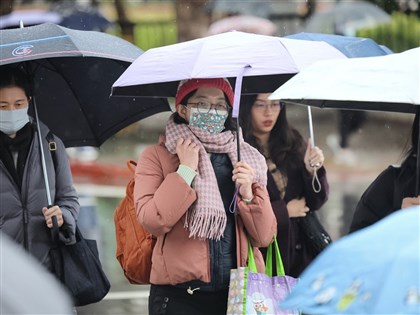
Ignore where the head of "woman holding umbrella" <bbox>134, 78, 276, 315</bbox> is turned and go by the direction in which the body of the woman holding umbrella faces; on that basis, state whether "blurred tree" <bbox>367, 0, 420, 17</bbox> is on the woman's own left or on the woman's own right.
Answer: on the woman's own left

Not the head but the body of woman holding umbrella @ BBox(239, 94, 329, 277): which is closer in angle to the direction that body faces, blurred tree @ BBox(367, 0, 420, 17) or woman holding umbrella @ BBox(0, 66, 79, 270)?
the woman holding umbrella

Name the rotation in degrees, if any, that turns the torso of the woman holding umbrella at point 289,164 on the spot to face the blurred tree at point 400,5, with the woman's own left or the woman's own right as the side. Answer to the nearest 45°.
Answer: approximately 135° to the woman's own right

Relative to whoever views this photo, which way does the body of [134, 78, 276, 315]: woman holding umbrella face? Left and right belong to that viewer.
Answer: facing the viewer and to the right of the viewer

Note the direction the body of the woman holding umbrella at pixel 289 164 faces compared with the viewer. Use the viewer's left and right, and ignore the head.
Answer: facing the viewer and to the left of the viewer

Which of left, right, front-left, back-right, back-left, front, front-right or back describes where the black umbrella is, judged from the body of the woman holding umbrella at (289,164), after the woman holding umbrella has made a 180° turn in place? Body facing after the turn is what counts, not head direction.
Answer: back-left

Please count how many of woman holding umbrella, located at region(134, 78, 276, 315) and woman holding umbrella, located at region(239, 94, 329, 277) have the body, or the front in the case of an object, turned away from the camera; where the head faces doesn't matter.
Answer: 0
